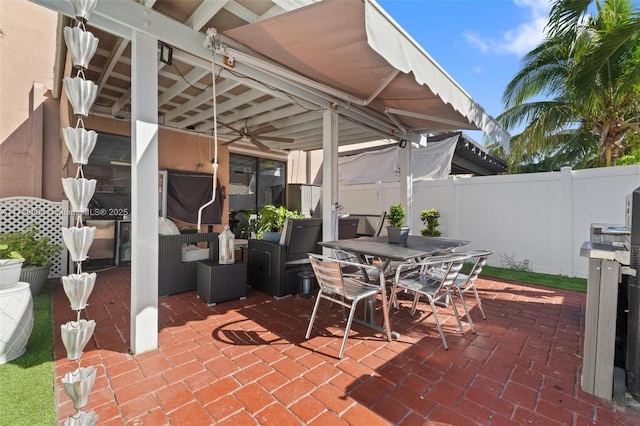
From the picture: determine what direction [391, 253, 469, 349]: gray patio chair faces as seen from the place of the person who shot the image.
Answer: facing away from the viewer and to the left of the viewer

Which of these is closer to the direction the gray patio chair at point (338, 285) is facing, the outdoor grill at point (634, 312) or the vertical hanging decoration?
the outdoor grill

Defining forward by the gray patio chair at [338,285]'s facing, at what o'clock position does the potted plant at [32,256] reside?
The potted plant is roughly at 8 o'clock from the gray patio chair.

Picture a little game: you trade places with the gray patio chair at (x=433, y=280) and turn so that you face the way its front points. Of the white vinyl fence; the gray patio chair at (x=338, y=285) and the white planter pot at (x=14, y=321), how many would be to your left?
2

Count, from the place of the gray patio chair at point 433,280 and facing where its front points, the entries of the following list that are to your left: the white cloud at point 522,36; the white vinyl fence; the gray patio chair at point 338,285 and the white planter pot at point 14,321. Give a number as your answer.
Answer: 2

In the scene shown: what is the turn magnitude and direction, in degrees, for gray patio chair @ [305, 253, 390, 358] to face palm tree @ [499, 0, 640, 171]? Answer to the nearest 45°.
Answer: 0° — it already faces it

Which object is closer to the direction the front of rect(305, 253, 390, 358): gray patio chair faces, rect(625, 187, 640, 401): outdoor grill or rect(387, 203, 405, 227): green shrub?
the green shrub

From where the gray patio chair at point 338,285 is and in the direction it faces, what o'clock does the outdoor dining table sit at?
The outdoor dining table is roughly at 12 o'clock from the gray patio chair.

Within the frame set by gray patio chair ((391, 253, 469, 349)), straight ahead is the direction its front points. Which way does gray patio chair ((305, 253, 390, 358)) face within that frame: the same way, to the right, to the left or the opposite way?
to the right

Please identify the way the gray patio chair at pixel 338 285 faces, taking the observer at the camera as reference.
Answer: facing away from the viewer and to the right of the viewer

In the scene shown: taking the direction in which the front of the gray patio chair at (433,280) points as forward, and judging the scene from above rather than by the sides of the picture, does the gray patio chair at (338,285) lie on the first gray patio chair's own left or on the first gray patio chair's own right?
on the first gray patio chair's own left

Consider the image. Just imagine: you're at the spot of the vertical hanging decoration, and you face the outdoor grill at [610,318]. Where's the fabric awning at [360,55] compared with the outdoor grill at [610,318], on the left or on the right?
left

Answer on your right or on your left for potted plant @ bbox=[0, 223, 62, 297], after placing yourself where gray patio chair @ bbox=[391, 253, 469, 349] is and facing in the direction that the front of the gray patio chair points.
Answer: on your left
